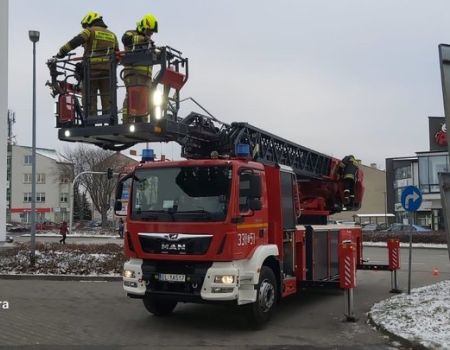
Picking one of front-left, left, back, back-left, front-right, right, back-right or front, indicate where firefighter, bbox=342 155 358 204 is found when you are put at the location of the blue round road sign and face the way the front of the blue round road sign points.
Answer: back-right

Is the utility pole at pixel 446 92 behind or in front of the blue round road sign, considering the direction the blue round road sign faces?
in front

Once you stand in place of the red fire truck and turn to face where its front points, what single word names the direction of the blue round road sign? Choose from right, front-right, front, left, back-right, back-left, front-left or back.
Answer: back

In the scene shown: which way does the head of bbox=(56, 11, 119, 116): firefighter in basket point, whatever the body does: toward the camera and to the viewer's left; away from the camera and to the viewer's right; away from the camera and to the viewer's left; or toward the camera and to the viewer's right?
away from the camera and to the viewer's left

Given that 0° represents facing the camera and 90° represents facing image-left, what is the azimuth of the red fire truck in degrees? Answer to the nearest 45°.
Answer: approximately 45°

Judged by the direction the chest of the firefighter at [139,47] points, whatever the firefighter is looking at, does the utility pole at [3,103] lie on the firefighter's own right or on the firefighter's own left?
on the firefighter's own left

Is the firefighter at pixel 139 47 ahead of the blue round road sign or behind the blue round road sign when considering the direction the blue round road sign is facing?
ahead
